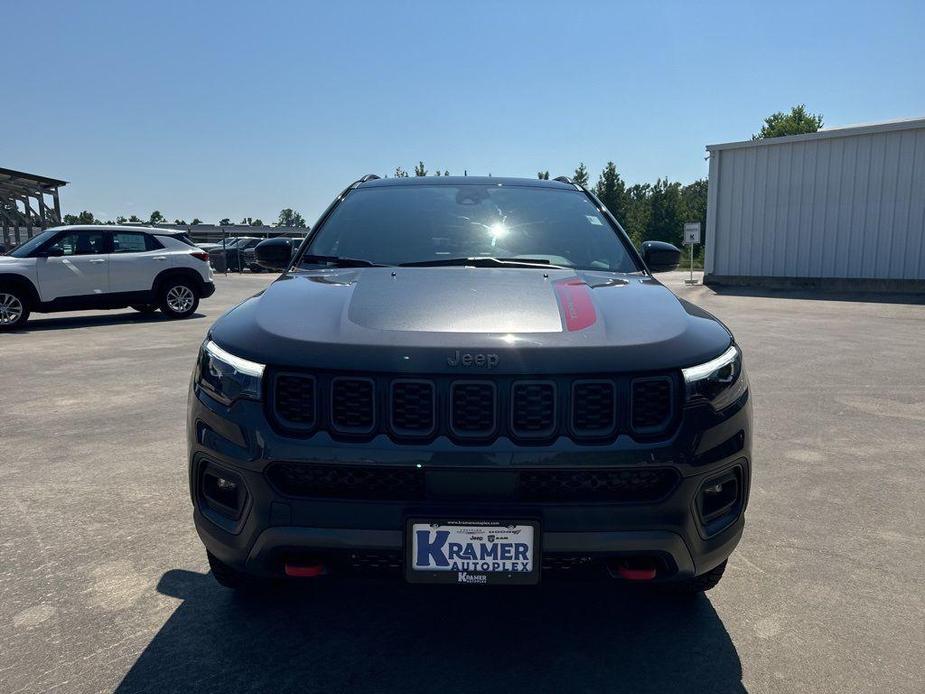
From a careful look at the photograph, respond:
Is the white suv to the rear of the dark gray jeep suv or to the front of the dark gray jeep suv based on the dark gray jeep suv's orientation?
to the rear

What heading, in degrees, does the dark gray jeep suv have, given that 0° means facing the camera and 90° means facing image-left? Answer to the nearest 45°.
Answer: approximately 0°

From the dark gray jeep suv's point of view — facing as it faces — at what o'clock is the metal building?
The metal building is roughly at 7 o'clock from the dark gray jeep suv.

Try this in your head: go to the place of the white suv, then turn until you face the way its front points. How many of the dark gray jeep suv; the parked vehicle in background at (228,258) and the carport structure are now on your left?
1

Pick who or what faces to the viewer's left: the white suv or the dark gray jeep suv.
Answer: the white suv

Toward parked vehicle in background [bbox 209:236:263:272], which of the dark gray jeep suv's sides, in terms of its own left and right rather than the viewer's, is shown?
back

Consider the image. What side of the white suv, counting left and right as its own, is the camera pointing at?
left

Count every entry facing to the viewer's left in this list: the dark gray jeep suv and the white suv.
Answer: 1

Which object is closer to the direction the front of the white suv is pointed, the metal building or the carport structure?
the carport structure

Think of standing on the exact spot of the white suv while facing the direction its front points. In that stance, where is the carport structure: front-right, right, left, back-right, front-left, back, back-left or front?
right

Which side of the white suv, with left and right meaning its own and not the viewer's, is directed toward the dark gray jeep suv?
left

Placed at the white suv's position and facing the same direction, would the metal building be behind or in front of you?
behind
